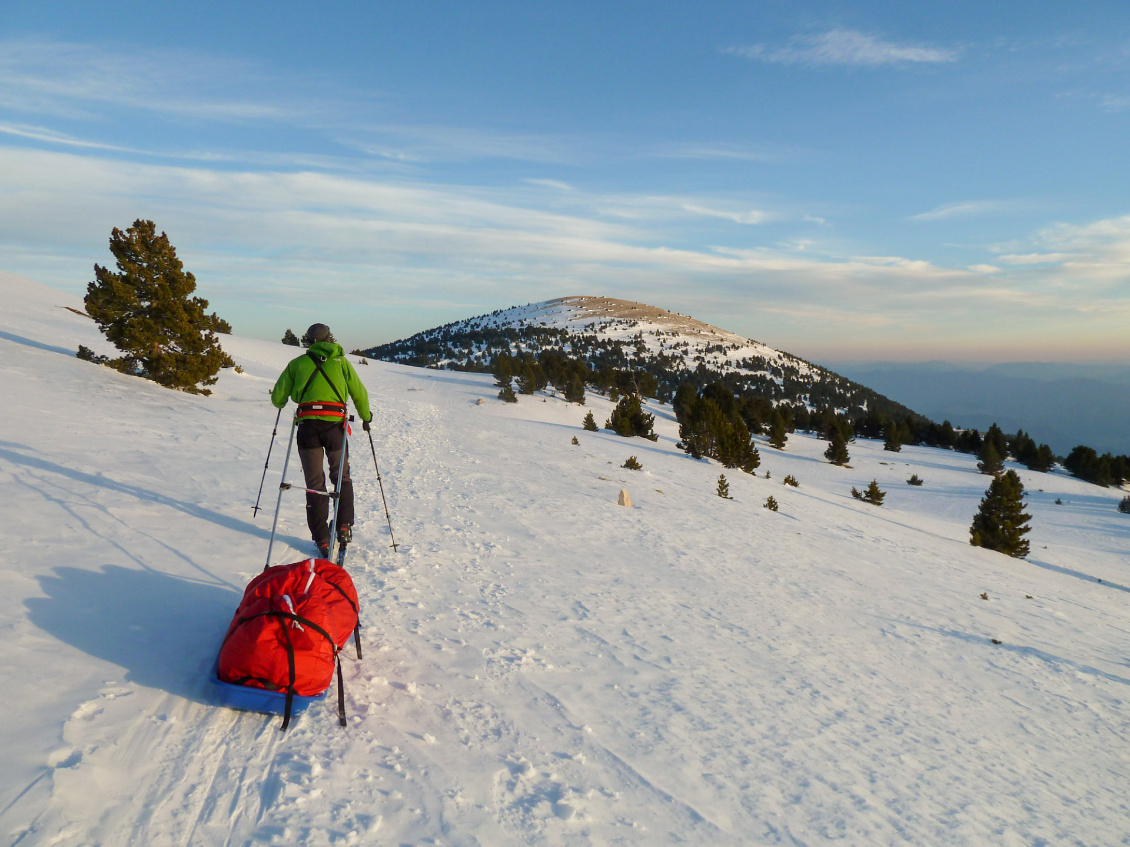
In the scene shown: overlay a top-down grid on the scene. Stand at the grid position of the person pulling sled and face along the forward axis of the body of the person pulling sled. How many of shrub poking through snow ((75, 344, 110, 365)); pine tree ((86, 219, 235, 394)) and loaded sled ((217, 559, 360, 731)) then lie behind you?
1

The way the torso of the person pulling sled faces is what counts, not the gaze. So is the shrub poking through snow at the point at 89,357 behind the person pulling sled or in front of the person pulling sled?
in front

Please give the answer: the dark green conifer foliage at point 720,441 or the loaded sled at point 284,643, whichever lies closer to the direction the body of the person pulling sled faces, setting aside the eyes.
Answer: the dark green conifer foliage

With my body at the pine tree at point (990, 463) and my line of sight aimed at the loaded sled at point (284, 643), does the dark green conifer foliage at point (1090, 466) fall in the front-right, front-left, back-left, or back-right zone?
back-left

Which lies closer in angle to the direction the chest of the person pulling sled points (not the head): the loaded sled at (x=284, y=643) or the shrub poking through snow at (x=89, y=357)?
the shrub poking through snow

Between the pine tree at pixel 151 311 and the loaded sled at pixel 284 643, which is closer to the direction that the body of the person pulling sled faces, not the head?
the pine tree

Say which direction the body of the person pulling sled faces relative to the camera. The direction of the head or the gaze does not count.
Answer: away from the camera

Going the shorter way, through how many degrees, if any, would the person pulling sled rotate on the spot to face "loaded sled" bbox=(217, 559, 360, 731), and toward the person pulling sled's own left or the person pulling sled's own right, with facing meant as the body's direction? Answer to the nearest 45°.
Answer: approximately 180°

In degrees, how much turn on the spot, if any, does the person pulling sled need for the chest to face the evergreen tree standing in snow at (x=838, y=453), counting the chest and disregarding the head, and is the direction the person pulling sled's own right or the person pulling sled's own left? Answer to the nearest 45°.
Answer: approximately 45° to the person pulling sled's own right

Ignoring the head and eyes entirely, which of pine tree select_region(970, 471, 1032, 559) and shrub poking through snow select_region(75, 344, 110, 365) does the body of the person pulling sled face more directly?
the shrub poking through snow
